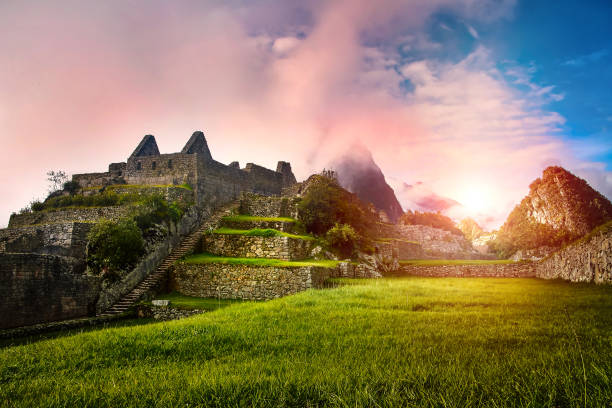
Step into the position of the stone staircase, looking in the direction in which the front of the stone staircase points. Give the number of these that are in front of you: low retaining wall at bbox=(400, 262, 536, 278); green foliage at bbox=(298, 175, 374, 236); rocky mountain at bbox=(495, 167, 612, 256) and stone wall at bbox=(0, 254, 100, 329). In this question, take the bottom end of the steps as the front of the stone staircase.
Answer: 1

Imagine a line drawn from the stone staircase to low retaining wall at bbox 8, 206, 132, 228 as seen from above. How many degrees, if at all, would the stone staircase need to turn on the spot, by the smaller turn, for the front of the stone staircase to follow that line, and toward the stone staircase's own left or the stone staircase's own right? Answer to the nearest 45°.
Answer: approximately 90° to the stone staircase's own right

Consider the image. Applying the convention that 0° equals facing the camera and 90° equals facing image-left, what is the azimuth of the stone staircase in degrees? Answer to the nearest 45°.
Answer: approximately 45°

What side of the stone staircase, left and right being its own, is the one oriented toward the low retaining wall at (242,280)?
left

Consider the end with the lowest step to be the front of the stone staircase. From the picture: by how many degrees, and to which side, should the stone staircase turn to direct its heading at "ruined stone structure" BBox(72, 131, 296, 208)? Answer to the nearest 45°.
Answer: approximately 135° to its right

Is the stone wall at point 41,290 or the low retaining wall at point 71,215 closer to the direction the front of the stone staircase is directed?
the stone wall

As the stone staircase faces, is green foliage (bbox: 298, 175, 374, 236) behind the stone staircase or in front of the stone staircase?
behind

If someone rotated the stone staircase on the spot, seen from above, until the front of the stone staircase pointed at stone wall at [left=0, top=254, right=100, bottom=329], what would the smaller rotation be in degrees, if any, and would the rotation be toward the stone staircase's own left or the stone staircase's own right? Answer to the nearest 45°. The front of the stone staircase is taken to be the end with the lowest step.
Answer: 0° — it already faces it

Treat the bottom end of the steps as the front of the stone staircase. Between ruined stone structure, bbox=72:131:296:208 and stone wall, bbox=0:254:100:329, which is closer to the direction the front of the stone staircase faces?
the stone wall

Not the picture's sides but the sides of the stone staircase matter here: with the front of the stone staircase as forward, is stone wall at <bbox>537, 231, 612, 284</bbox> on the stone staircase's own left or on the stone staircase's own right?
on the stone staircase's own left
